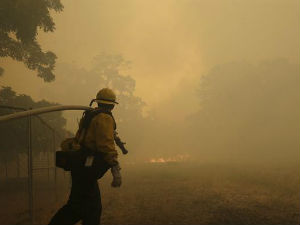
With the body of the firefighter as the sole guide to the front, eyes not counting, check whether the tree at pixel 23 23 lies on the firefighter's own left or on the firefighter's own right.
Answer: on the firefighter's own left

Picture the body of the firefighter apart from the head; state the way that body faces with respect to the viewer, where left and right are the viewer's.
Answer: facing away from the viewer and to the right of the viewer
